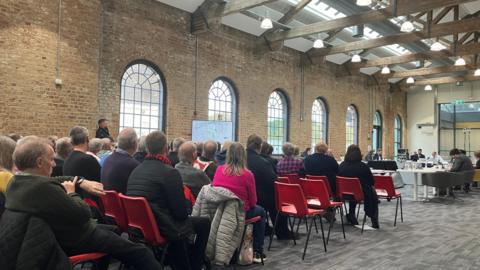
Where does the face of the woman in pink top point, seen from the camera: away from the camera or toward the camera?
away from the camera

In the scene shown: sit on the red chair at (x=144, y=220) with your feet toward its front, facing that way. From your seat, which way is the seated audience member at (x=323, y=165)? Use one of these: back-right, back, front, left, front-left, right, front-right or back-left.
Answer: front

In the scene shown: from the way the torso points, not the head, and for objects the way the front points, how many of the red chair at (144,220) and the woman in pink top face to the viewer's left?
0

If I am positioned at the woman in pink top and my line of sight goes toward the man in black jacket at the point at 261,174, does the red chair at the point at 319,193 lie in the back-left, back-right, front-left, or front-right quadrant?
front-right

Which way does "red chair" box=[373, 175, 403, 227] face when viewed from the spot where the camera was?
facing away from the viewer and to the right of the viewer

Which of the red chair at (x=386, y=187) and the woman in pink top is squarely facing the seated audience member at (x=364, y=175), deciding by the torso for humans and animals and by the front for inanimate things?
the woman in pink top

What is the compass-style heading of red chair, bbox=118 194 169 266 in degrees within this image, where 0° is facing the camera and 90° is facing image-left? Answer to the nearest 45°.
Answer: approximately 225°

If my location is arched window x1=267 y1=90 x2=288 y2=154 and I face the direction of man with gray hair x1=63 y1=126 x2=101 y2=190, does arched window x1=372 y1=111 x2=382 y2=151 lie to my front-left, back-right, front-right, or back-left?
back-left

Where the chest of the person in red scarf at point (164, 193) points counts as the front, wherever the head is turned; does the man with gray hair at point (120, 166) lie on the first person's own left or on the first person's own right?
on the first person's own left

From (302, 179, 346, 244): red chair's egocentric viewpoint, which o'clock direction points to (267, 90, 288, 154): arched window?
The arched window is roughly at 10 o'clock from the red chair.

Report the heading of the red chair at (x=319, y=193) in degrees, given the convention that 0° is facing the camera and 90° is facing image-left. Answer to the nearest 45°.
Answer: approximately 225°

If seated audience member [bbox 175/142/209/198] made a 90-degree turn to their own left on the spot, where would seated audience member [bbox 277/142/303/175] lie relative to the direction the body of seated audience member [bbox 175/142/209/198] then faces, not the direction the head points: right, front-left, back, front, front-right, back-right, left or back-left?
right

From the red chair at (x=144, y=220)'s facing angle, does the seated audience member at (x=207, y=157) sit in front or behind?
in front

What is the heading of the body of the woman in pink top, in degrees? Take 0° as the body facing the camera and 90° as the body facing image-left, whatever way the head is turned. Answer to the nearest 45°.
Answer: approximately 225°

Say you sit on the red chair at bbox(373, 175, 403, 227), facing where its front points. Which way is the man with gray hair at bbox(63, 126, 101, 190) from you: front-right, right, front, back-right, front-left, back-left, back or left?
back

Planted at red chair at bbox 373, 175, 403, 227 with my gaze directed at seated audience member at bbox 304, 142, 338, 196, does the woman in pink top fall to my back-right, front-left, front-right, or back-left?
front-left
